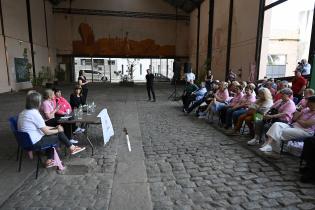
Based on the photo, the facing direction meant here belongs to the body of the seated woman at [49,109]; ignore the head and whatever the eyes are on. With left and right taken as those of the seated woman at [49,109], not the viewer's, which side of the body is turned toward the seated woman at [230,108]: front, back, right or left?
front

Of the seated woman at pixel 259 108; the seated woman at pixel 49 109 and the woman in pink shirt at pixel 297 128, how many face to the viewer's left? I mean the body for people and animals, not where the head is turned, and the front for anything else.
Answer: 2

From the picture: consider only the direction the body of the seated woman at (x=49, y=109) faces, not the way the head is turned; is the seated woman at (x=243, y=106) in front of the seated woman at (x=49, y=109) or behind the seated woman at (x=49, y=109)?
in front

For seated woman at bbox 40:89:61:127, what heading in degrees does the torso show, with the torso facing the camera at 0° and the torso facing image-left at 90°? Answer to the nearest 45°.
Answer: approximately 270°

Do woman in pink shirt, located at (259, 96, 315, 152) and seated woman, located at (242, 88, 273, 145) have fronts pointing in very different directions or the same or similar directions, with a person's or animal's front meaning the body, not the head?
same or similar directions

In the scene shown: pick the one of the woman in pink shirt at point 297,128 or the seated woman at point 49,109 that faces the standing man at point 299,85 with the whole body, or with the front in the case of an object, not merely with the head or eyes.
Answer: the seated woman

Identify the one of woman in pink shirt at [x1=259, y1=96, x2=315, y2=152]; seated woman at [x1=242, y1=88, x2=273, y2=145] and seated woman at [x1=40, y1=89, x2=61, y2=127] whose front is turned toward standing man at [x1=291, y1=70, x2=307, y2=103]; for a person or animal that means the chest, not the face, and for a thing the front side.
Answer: seated woman at [x1=40, y1=89, x2=61, y2=127]

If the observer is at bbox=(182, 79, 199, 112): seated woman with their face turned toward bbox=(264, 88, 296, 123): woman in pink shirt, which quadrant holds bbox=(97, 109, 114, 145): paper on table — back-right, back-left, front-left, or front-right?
front-right

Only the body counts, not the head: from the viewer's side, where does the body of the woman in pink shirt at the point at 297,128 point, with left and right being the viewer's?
facing to the left of the viewer

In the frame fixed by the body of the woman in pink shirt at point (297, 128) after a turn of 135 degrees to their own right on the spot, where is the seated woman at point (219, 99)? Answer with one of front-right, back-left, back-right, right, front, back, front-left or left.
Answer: left

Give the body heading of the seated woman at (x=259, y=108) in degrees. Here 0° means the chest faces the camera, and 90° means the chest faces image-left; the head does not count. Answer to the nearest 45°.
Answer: approximately 90°

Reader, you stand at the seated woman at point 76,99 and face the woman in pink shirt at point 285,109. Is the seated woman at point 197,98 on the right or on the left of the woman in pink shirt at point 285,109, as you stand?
left
